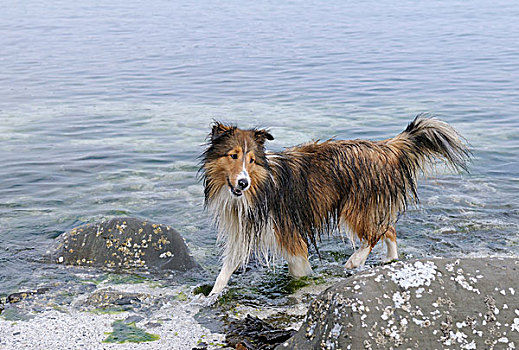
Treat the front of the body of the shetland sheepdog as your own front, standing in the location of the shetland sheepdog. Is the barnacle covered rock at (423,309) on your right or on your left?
on your left

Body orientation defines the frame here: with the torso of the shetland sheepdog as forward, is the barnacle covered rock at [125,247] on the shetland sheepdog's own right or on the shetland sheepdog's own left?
on the shetland sheepdog's own right

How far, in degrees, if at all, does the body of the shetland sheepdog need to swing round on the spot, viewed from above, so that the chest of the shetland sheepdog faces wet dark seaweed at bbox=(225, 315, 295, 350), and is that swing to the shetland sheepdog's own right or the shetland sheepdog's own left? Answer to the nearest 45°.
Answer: approximately 45° to the shetland sheepdog's own left

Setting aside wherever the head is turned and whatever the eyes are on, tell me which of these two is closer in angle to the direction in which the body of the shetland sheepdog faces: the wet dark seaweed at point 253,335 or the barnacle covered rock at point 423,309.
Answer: the wet dark seaweed

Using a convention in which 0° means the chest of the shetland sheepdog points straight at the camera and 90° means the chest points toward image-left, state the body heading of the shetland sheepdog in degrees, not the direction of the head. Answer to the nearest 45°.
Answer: approximately 45°
